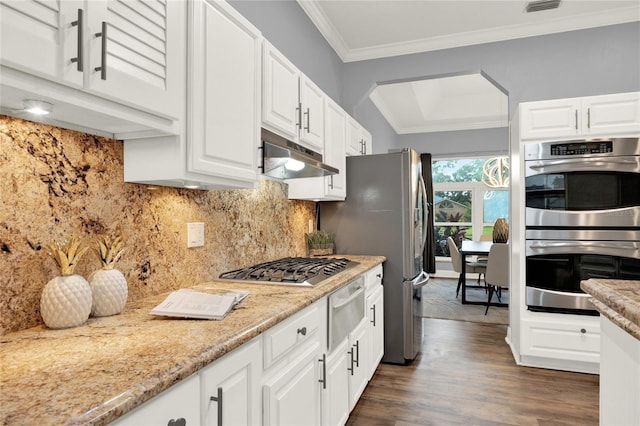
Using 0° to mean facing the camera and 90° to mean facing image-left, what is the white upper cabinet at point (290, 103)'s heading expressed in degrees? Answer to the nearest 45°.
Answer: approximately 315°

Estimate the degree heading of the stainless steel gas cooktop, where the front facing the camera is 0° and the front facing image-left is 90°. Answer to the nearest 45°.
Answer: approximately 315°

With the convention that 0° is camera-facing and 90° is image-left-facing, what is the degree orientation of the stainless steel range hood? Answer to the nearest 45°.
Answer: approximately 315°

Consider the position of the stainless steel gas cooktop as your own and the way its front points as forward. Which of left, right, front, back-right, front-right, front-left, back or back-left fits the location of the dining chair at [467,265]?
left

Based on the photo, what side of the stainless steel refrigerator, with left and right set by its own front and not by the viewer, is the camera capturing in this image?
right

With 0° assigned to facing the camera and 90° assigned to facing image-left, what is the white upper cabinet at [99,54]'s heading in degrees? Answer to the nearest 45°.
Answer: approximately 315°

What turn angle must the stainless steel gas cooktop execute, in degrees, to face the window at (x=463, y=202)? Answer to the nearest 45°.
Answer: approximately 90° to its left

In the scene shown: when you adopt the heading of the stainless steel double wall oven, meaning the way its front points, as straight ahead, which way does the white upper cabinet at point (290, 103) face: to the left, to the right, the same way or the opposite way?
to the left

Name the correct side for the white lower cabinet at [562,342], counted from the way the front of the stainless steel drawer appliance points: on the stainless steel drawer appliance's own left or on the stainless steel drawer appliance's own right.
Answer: on the stainless steel drawer appliance's own left

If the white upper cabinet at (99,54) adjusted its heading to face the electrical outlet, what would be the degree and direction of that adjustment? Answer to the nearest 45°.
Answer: approximately 90° to its left

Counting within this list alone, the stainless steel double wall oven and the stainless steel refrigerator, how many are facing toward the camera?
1

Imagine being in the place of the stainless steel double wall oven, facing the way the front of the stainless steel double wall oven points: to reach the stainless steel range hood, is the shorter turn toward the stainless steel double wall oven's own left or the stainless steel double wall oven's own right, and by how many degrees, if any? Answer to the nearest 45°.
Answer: approximately 45° to the stainless steel double wall oven's own right

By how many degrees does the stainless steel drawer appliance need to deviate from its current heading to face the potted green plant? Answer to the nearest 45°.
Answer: approximately 135° to its left
